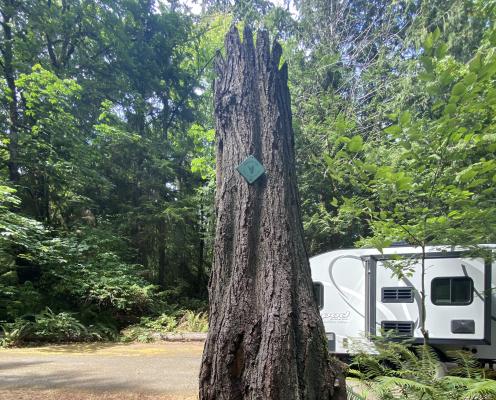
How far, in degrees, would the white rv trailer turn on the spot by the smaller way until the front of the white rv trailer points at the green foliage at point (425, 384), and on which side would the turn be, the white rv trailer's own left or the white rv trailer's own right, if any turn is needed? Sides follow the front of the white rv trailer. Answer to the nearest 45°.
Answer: approximately 90° to the white rv trailer's own left

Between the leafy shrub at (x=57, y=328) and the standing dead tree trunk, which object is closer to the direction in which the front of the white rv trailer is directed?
the leafy shrub

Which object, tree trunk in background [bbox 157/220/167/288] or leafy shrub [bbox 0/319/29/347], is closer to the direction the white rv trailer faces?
the leafy shrub

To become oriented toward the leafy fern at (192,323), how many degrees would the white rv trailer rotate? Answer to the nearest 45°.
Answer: approximately 45° to its right

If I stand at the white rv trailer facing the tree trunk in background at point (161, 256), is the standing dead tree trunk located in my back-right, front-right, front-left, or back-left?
back-left

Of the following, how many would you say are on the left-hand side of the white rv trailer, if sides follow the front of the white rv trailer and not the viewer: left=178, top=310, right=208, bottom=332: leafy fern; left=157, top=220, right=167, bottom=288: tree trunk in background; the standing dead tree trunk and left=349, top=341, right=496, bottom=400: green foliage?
2

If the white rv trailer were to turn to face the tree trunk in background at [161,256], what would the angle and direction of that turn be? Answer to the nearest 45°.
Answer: approximately 45° to its right

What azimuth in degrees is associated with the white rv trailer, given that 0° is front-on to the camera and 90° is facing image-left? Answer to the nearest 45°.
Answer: approximately 90°
